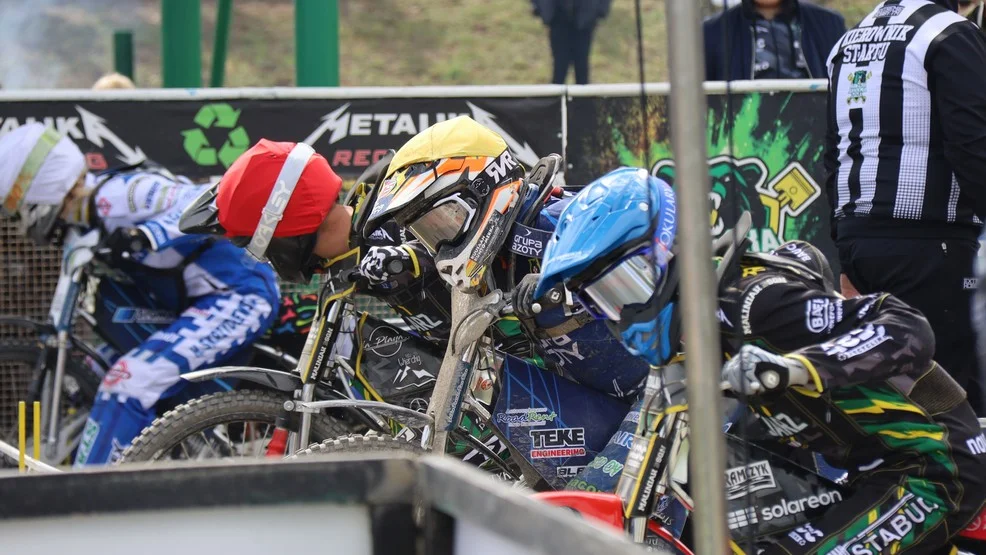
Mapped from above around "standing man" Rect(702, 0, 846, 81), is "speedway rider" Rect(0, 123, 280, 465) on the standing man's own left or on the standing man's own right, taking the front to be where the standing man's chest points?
on the standing man's own right

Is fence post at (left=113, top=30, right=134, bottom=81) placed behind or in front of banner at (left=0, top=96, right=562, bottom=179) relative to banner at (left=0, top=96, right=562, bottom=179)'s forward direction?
behind

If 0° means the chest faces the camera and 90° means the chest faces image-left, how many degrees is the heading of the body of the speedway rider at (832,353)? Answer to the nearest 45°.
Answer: approximately 90°

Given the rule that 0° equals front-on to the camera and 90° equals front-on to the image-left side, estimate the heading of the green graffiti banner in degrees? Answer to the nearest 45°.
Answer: approximately 0°

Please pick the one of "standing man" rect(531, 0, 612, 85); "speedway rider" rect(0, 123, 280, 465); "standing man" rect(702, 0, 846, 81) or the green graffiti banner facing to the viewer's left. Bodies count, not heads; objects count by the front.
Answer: the speedway rider

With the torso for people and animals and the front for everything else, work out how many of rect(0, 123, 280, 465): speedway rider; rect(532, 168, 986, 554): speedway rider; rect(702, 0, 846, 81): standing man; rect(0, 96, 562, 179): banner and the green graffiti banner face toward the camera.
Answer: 3

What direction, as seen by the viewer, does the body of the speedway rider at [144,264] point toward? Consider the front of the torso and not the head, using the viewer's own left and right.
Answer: facing to the left of the viewer

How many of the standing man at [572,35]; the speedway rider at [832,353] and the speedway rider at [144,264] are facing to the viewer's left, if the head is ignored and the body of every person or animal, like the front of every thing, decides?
2
